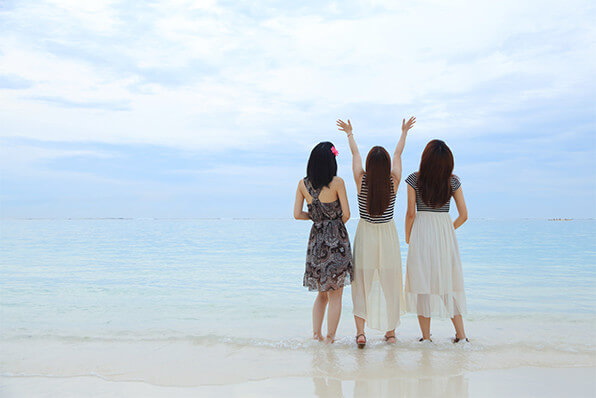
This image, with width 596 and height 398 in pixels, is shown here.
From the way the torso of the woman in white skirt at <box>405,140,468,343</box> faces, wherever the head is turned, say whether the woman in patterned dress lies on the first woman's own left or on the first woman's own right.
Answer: on the first woman's own left

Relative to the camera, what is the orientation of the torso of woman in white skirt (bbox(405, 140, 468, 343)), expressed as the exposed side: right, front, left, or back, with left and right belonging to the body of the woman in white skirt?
back

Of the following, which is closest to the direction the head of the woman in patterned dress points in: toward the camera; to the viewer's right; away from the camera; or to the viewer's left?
away from the camera

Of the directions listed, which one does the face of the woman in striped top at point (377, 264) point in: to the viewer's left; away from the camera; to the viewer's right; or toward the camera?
away from the camera

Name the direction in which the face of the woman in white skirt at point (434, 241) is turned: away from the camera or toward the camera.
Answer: away from the camera

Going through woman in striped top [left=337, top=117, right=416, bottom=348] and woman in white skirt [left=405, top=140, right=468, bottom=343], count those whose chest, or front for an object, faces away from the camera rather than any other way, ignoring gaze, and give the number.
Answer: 2

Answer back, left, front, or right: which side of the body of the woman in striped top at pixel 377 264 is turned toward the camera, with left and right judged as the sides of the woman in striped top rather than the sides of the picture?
back
